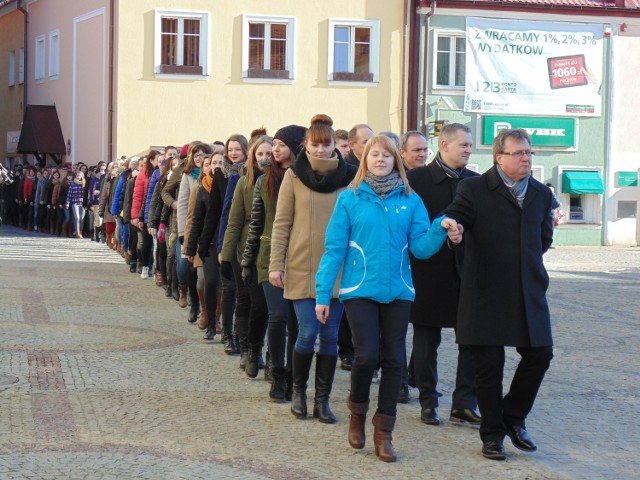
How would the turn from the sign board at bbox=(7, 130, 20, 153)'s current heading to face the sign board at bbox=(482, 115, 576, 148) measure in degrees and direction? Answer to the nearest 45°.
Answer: approximately 45° to its left

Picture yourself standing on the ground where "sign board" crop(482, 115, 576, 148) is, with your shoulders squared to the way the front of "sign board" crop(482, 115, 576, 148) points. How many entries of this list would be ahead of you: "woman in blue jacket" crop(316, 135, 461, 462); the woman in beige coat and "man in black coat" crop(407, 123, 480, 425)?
3

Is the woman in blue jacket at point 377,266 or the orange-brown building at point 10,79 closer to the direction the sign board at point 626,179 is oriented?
the woman in blue jacket

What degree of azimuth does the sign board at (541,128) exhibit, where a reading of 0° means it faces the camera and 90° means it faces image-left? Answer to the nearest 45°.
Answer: approximately 0°

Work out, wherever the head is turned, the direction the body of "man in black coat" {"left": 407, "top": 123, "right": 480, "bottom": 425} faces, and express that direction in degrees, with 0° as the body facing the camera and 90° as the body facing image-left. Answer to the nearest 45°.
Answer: approximately 315°

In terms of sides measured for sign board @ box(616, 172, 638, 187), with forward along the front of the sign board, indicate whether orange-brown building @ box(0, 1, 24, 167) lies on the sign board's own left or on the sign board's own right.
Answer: on the sign board's own right

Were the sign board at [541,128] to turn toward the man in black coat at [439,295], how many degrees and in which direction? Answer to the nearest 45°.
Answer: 0° — it already faces them

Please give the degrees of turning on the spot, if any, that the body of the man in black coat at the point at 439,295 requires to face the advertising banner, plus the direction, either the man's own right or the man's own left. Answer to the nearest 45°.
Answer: approximately 135° to the man's own left
